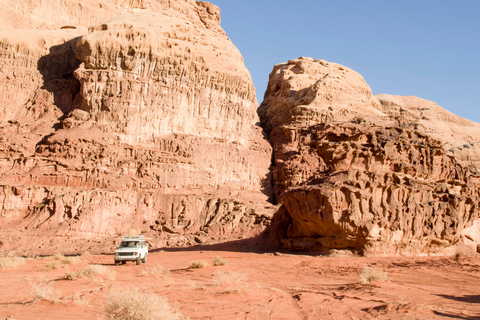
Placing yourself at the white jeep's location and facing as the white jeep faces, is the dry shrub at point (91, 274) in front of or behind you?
in front

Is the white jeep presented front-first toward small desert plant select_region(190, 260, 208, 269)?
no

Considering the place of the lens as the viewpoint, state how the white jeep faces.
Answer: facing the viewer and to the left of the viewer

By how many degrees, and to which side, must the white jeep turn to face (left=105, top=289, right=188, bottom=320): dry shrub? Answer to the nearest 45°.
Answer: approximately 45° to its left

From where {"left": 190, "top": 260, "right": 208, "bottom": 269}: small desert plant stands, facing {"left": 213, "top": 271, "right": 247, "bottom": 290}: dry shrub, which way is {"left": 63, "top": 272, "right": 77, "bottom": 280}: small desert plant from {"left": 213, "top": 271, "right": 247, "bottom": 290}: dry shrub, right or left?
right

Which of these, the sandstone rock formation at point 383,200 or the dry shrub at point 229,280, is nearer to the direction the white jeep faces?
the dry shrub

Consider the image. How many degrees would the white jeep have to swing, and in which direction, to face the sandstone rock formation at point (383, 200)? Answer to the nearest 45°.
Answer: approximately 135° to its left

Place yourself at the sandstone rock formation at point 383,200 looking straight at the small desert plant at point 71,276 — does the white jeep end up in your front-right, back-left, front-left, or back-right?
front-right

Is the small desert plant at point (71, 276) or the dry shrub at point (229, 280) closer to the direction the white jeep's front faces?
the small desert plant
